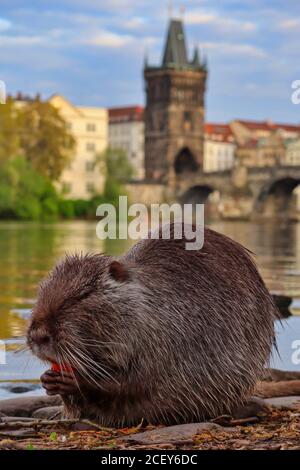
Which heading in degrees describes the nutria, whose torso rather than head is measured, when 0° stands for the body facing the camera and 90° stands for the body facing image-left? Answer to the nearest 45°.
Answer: approximately 90°

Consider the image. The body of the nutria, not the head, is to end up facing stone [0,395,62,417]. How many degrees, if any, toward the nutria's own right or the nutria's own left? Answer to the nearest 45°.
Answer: approximately 45° to the nutria's own right

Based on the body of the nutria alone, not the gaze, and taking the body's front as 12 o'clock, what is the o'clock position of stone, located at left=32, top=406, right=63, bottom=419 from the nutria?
The stone is roughly at 1 o'clock from the nutria.
